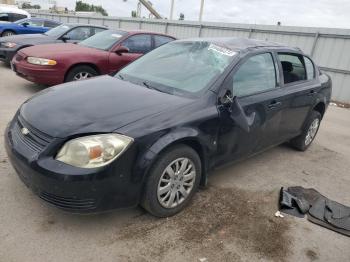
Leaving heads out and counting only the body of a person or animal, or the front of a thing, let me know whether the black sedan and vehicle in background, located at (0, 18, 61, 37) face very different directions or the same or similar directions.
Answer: same or similar directions

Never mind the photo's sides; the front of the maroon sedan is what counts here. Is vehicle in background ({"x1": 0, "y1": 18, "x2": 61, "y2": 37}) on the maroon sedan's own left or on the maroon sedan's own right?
on the maroon sedan's own right

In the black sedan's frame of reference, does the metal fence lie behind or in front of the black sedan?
behind

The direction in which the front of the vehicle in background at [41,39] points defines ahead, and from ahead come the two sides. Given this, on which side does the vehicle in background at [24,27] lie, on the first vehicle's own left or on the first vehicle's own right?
on the first vehicle's own right

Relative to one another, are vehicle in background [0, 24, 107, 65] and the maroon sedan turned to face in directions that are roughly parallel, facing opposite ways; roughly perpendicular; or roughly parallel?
roughly parallel

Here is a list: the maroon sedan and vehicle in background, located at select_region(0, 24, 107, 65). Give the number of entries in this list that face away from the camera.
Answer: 0

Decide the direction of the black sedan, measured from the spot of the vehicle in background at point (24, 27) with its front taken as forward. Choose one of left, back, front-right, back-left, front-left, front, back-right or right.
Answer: left

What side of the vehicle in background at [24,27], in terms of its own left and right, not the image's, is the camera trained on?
left

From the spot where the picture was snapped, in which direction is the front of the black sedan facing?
facing the viewer and to the left of the viewer
